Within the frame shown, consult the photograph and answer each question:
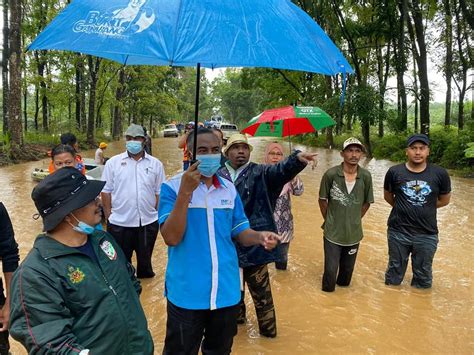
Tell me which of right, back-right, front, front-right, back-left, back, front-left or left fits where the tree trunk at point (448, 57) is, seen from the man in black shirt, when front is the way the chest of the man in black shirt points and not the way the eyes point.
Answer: back

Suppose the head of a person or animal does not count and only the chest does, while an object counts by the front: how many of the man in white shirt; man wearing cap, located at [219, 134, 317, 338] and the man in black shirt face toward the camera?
3

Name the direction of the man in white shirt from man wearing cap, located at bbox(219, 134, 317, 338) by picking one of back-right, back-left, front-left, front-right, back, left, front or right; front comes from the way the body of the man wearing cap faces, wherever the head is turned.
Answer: back-right

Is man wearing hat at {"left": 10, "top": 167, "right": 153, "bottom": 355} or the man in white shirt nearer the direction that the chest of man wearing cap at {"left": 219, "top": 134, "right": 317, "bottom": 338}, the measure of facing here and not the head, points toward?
the man wearing hat

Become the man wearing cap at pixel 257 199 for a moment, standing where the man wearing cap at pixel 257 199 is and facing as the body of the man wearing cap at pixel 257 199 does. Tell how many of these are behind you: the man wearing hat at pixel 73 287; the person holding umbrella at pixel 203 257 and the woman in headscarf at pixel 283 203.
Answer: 1

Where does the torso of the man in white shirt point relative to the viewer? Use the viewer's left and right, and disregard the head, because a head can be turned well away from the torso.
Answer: facing the viewer

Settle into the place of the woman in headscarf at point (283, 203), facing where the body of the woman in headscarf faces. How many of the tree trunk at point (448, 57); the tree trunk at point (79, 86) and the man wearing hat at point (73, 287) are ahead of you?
1

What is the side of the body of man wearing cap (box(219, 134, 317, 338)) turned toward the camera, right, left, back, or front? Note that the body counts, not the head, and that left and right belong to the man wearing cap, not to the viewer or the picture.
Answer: front

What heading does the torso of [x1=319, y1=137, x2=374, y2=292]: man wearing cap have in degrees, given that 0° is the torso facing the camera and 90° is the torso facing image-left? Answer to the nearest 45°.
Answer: approximately 0°

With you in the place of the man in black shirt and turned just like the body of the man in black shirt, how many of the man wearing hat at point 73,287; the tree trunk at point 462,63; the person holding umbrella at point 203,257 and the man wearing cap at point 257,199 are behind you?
1
